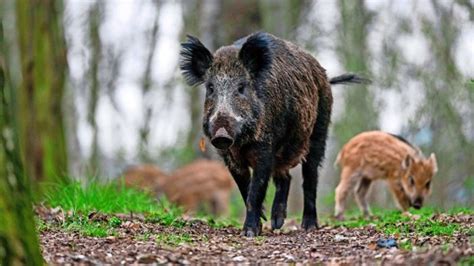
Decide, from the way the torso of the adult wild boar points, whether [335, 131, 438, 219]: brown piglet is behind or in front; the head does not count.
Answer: behind

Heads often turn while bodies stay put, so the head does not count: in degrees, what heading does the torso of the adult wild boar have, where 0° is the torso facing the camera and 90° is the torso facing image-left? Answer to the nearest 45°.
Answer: approximately 45°

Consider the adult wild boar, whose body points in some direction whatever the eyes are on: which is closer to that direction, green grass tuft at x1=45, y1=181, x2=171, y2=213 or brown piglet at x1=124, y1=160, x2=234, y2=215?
the green grass tuft

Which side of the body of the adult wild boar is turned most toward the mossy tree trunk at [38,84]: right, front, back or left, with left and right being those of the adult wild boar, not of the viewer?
right

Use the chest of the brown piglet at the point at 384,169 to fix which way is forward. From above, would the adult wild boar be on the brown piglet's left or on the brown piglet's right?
on the brown piglet's right

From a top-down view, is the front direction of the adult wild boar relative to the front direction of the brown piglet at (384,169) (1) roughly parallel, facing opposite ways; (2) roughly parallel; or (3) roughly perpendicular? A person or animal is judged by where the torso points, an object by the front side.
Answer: roughly perpendicular

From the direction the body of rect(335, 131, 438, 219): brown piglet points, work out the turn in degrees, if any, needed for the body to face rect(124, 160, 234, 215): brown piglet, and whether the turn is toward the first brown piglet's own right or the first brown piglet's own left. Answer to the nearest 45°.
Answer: approximately 180°
